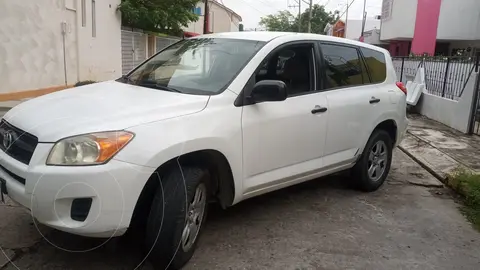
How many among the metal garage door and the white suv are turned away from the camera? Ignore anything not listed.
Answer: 0

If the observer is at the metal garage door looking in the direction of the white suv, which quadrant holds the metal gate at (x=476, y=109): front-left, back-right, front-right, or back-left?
front-left

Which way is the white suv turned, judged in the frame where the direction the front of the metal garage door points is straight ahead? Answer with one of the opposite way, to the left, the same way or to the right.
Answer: to the right

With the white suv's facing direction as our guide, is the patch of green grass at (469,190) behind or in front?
behind

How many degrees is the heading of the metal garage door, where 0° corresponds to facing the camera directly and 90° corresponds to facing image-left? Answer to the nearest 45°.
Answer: approximately 315°

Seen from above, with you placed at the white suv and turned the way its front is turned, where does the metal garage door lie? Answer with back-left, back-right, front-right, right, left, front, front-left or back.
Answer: back-right

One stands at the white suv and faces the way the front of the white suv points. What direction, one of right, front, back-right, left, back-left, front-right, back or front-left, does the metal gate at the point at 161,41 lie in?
back-right

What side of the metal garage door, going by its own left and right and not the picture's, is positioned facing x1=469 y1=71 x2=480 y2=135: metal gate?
front

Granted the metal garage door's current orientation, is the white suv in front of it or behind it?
in front

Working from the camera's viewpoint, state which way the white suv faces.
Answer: facing the viewer and to the left of the viewer

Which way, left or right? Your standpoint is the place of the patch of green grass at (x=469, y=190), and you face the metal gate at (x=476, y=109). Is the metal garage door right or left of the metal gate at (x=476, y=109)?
left

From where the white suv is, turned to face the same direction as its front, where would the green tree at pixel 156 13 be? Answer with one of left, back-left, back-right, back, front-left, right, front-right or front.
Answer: back-right

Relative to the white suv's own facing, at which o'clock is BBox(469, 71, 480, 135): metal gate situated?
The metal gate is roughly at 6 o'clock from the white suv.
